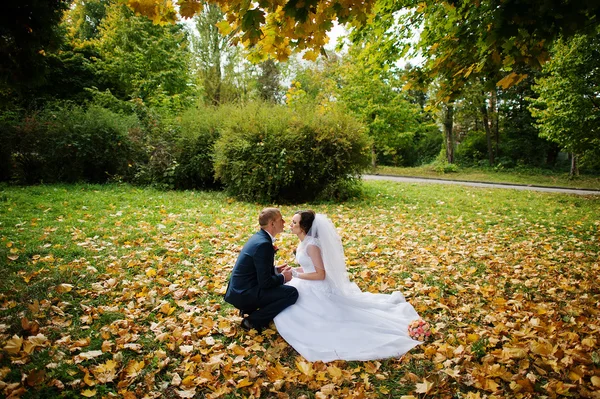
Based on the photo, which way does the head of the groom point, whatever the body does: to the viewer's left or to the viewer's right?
to the viewer's right

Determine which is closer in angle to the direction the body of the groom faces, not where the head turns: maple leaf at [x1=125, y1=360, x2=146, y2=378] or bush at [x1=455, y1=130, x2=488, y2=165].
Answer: the bush

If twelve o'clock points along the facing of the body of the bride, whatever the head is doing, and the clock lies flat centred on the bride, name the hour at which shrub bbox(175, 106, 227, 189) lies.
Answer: The shrub is roughly at 2 o'clock from the bride.

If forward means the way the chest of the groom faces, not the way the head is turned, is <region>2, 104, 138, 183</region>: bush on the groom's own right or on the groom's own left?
on the groom's own left

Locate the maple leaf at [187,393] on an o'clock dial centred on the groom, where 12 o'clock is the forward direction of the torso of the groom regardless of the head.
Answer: The maple leaf is roughly at 4 o'clock from the groom.

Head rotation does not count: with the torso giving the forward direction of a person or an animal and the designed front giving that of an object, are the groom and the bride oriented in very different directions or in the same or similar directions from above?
very different directions

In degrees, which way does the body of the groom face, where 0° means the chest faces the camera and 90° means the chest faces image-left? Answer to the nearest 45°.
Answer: approximately 270°

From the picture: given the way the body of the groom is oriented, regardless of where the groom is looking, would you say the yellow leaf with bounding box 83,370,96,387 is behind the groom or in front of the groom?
behind

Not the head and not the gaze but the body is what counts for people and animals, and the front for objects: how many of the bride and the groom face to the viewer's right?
1

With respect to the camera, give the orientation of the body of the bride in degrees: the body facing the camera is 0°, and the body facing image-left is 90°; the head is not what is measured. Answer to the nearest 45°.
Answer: approximately 90°

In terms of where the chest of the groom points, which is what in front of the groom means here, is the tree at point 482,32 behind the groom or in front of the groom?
in front

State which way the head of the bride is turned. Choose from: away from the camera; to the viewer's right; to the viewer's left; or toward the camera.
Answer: to the viewer's left

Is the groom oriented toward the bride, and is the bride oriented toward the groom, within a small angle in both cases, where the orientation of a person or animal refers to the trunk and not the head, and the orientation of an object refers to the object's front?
yes
